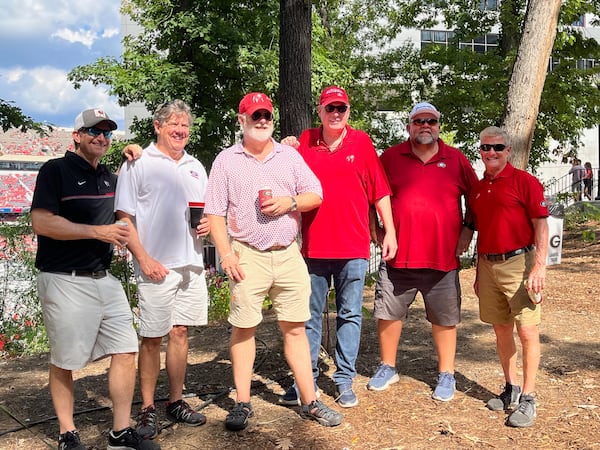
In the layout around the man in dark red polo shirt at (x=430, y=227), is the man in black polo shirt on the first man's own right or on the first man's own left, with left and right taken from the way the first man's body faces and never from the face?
on the first man's own right

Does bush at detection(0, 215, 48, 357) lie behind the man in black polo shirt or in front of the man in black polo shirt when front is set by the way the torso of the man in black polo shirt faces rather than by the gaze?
behind

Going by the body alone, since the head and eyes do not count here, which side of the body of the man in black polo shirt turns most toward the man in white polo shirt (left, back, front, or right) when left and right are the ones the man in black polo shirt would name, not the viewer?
left

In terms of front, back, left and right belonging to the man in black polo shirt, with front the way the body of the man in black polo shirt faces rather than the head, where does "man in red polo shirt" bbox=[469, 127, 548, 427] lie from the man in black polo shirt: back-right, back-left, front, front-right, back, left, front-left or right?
front-left

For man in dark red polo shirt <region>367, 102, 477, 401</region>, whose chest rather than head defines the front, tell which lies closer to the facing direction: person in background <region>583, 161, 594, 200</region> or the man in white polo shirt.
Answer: the man in white polo shirt

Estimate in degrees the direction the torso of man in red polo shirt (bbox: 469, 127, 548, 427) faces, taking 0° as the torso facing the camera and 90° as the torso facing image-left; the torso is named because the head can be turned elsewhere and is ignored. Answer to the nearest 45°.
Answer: approximately 45°

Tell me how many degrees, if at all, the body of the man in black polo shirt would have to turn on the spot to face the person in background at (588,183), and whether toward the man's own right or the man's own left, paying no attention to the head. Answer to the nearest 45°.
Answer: approximately 90° to the man's own left
